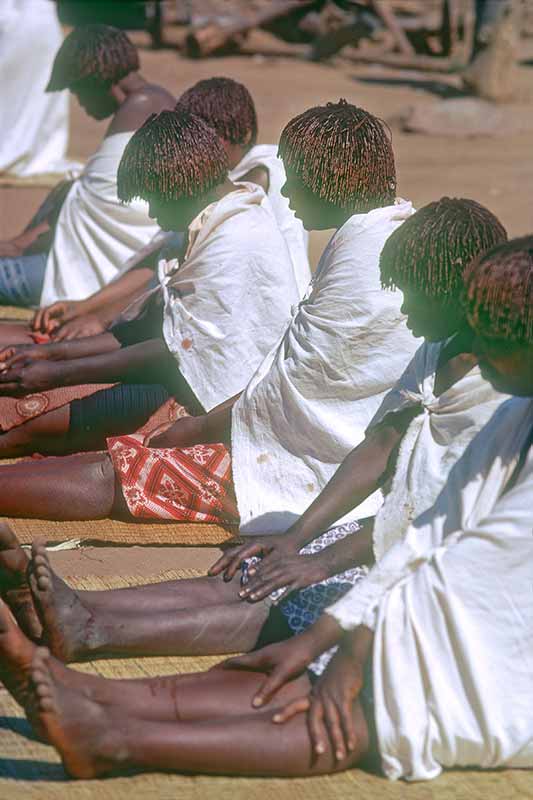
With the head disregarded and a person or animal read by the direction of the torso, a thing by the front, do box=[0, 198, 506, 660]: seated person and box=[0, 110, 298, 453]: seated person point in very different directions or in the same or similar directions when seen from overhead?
same or similar directions

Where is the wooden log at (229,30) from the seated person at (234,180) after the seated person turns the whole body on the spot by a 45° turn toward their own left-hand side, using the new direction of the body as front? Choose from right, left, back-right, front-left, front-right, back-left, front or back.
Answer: back-right

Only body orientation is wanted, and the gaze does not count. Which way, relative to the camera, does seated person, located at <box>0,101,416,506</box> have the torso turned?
to the viewer's left

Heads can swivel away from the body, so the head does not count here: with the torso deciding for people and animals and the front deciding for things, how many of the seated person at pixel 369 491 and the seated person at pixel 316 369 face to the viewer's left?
2

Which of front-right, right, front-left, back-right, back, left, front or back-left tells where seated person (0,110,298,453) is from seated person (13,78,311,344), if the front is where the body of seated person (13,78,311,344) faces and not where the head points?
left

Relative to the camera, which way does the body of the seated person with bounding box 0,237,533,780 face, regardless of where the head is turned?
to the viewer's left

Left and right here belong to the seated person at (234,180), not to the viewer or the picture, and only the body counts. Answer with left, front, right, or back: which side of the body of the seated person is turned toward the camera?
left

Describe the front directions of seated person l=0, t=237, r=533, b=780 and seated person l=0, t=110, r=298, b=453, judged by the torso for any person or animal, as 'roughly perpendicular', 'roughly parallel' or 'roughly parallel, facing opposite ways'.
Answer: roughly parallel

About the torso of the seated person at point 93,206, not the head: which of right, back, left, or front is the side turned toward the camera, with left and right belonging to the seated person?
left

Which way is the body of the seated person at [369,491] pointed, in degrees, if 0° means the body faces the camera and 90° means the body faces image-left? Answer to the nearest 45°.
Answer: approximately 90°

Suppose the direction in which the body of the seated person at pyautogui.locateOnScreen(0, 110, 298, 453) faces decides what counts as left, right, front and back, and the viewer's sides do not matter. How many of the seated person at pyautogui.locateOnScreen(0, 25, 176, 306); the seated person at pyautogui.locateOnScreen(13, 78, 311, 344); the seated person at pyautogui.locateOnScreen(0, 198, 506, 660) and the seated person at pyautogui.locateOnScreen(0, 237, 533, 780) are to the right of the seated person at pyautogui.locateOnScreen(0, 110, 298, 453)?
2
